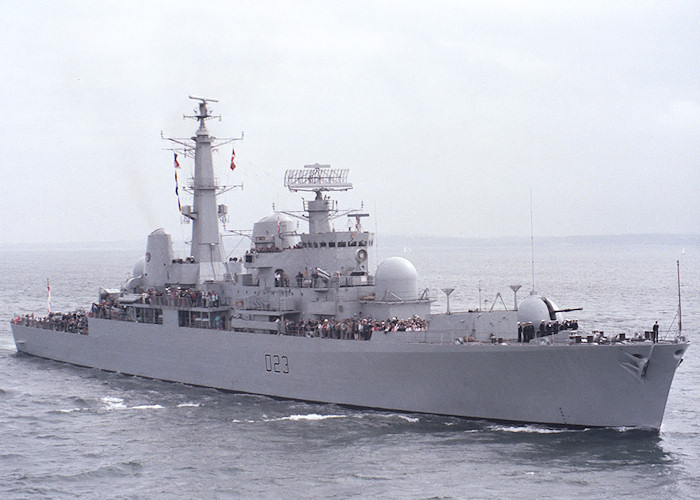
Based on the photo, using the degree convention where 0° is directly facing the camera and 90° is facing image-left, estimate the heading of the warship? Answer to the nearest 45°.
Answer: approximately 315°
